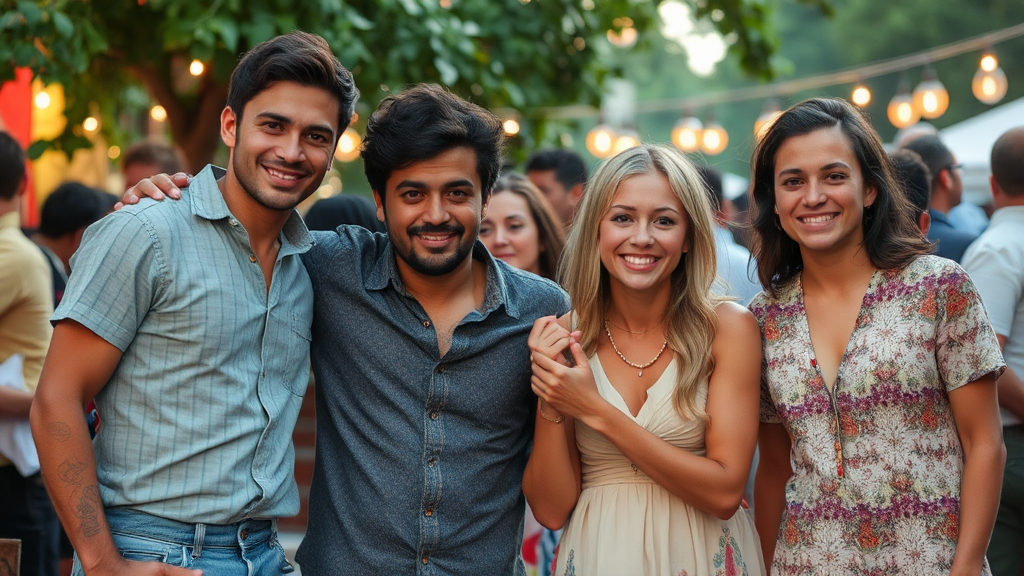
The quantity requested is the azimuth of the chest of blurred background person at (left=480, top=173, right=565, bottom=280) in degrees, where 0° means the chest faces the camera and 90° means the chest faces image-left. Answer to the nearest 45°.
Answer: approximately 45°

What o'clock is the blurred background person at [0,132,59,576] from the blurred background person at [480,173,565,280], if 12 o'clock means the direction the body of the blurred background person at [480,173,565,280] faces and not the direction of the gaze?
the blurred background person at [0,132,59,576] is roughly at 1 o'clock from the blurred background person at [480,173,565,280].

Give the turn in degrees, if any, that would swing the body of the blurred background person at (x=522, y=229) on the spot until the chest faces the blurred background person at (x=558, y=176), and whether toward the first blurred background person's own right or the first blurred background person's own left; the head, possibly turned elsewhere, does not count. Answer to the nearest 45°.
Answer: approximately 135° to the first blurred background person's own right

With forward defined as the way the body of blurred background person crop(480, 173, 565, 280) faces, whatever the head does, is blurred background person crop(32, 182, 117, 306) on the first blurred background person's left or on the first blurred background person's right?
on the first blurred background person's right

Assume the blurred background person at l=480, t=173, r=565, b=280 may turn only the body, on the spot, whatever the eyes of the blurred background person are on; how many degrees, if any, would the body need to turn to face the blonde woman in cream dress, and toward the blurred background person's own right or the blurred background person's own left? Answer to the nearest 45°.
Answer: approximately 45° to the blurred background person's own left

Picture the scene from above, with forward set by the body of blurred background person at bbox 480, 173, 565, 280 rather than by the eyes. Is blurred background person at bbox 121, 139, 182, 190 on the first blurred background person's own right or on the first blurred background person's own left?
on the first blurred background person's own right

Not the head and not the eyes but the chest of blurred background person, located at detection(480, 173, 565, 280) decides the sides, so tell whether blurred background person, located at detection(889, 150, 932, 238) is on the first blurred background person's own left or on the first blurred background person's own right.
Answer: on the first blurred background person's own left
